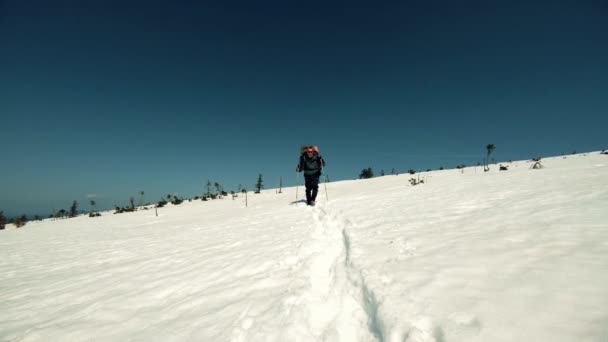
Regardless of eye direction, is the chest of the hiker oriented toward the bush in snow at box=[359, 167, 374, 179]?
no

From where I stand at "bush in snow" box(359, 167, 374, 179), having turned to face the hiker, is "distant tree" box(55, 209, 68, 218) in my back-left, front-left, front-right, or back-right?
back-right

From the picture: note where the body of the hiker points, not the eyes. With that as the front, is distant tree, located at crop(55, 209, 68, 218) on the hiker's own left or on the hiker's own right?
on the hiker's own right

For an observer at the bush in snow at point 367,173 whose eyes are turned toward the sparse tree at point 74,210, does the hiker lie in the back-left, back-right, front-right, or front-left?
front-left

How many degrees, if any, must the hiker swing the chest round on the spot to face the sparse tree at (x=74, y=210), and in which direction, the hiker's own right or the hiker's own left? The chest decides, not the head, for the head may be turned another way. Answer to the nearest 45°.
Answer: approximately 135° to the hiker's own right

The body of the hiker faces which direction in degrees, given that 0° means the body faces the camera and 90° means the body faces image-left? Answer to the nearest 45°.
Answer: approximately 0°

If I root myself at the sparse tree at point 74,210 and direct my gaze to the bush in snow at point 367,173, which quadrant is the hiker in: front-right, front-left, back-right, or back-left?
front-right
